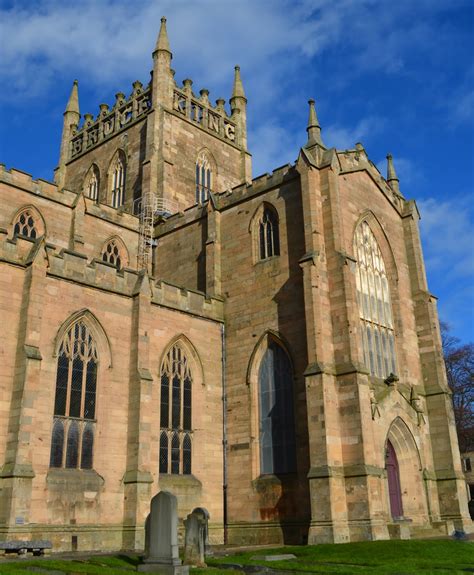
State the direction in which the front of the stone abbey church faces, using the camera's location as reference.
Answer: facing the viewer and to the right of the viewer

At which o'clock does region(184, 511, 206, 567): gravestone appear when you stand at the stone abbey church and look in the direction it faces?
The gravestone is roughly at 2 o'clock from the stone abbey church.

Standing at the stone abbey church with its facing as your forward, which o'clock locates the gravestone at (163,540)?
The gravestone is roughly at 2 o'clock from the stone abbey church.
